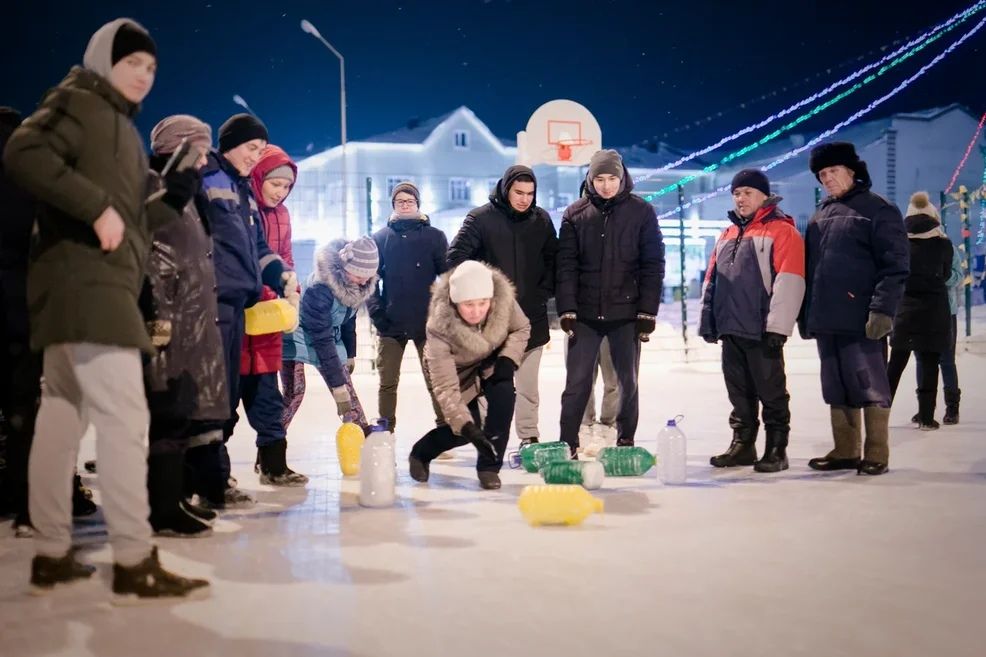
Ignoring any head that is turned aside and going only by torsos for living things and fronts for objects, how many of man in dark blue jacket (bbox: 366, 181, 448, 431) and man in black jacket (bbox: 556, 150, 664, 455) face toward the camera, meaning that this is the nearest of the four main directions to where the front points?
2

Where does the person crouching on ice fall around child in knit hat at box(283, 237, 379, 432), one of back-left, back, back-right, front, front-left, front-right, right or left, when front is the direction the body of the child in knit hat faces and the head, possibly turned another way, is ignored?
front

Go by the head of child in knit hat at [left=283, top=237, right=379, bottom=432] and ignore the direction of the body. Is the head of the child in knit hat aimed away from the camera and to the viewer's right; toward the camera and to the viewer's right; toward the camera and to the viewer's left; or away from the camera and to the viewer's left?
toward the camera and to the viewer's right

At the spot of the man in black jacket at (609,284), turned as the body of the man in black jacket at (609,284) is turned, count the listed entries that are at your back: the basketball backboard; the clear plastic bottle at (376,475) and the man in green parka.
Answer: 1

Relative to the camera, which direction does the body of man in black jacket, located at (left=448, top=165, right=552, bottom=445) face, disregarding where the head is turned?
toward the camera

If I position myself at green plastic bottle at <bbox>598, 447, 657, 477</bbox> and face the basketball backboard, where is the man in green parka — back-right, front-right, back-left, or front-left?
back-left

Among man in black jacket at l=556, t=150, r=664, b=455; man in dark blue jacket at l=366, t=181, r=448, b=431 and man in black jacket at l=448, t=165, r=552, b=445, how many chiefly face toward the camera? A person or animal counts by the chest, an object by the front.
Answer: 3

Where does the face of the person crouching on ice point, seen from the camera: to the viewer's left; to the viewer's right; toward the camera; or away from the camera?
toward the camera

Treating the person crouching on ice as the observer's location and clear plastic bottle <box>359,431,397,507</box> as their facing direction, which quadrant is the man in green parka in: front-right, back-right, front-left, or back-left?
front-left

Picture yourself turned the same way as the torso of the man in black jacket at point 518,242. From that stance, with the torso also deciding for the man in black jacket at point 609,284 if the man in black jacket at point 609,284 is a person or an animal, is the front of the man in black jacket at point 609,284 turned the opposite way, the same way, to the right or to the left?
the same way

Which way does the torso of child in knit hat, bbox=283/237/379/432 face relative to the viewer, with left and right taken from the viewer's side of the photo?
facing the viewer and to the right of the viewer

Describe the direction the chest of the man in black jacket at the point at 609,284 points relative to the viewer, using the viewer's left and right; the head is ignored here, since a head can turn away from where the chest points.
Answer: facing the viewer
